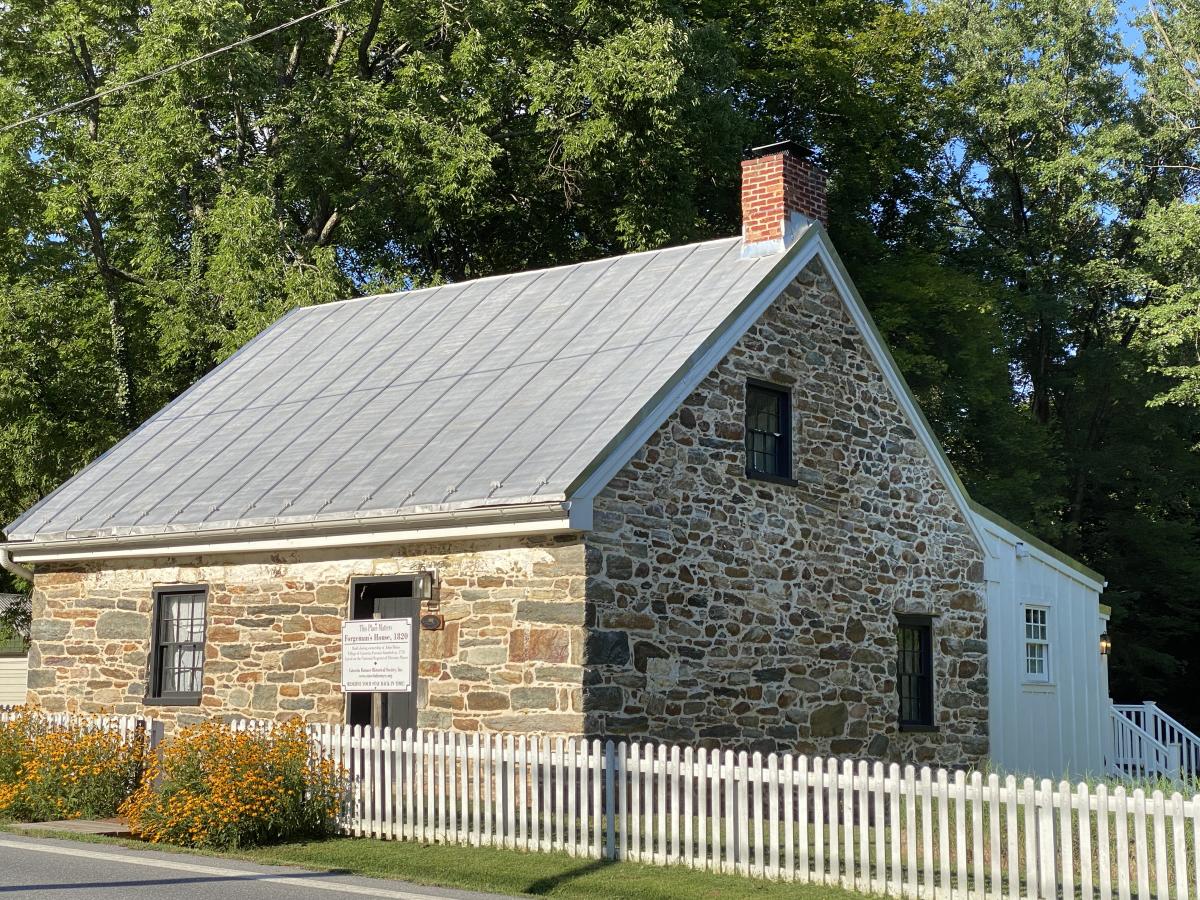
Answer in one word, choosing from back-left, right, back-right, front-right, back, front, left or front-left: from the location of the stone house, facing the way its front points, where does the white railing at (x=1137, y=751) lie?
back

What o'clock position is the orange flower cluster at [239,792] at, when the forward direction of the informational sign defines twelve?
The orange flower cluster is roughly at 1 o'clock from the informational sign.

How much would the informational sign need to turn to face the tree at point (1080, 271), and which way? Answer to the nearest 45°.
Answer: approximately 135° to its left

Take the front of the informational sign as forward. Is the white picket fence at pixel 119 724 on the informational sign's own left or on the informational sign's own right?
on the informational sign's own right

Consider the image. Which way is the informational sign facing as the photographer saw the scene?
facing the viewer

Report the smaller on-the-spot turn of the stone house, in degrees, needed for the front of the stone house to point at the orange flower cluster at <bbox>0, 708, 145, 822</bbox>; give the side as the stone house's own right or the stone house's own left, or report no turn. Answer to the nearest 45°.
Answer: approximately 45° to the stone house's own right

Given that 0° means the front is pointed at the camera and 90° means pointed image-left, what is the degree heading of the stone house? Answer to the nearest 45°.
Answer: approximately 45°

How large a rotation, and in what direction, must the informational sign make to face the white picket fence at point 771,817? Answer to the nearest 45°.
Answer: approximately 45° to its left

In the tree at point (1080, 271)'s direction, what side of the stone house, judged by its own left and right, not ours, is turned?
back

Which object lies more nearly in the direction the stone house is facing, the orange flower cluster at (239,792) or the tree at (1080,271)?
the orange flower cluster

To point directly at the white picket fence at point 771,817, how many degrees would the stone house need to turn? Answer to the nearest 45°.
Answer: approximately 45° to its left
